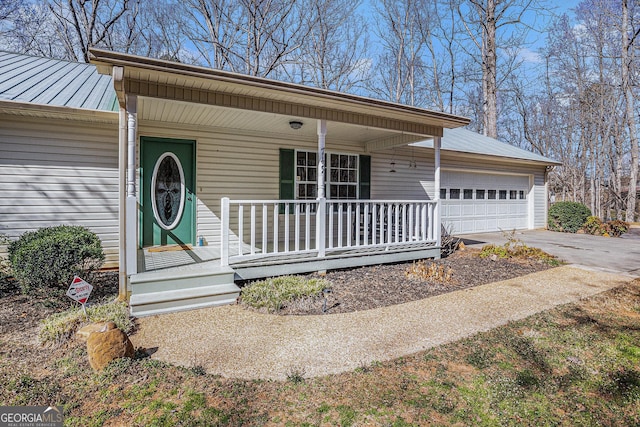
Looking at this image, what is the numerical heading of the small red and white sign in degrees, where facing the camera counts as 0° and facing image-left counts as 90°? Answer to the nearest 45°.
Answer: approximately 0°

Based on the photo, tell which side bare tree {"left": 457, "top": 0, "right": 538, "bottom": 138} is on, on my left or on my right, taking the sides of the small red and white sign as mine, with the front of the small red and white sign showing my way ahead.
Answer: on my left

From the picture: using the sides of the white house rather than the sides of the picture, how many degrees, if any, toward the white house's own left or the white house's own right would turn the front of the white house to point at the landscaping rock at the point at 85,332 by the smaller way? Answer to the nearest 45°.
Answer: approximately 45° to the white house's own right

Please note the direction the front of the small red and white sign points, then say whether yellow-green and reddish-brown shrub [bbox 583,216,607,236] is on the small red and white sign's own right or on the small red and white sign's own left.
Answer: on the small red and white sign's own left

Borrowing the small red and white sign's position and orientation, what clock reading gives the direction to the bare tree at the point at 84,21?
The bare tree is roughly at 6 o'clock from the small red and white sign.

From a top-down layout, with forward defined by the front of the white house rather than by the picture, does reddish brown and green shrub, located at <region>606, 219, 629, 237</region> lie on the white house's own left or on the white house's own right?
on the white house's own left

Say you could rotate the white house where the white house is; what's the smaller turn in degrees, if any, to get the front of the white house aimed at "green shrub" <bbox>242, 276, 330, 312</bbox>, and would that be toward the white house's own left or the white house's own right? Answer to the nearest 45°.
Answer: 0° — it already faces it
